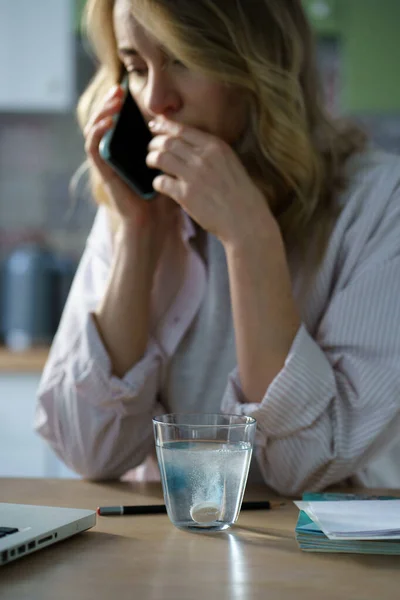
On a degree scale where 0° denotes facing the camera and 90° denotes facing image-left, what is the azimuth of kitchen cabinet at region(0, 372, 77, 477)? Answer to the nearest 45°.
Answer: approximately 0°

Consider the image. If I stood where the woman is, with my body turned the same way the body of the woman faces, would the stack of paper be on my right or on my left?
on my left

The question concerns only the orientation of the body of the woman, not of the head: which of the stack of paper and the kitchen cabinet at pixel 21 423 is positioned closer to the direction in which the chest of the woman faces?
the stack of paper

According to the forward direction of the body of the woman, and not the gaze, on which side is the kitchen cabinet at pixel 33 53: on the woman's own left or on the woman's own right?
on the woman's own right

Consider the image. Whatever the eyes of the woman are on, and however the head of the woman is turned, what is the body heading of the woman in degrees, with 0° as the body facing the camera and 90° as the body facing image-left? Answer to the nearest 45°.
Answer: approximately 45°
